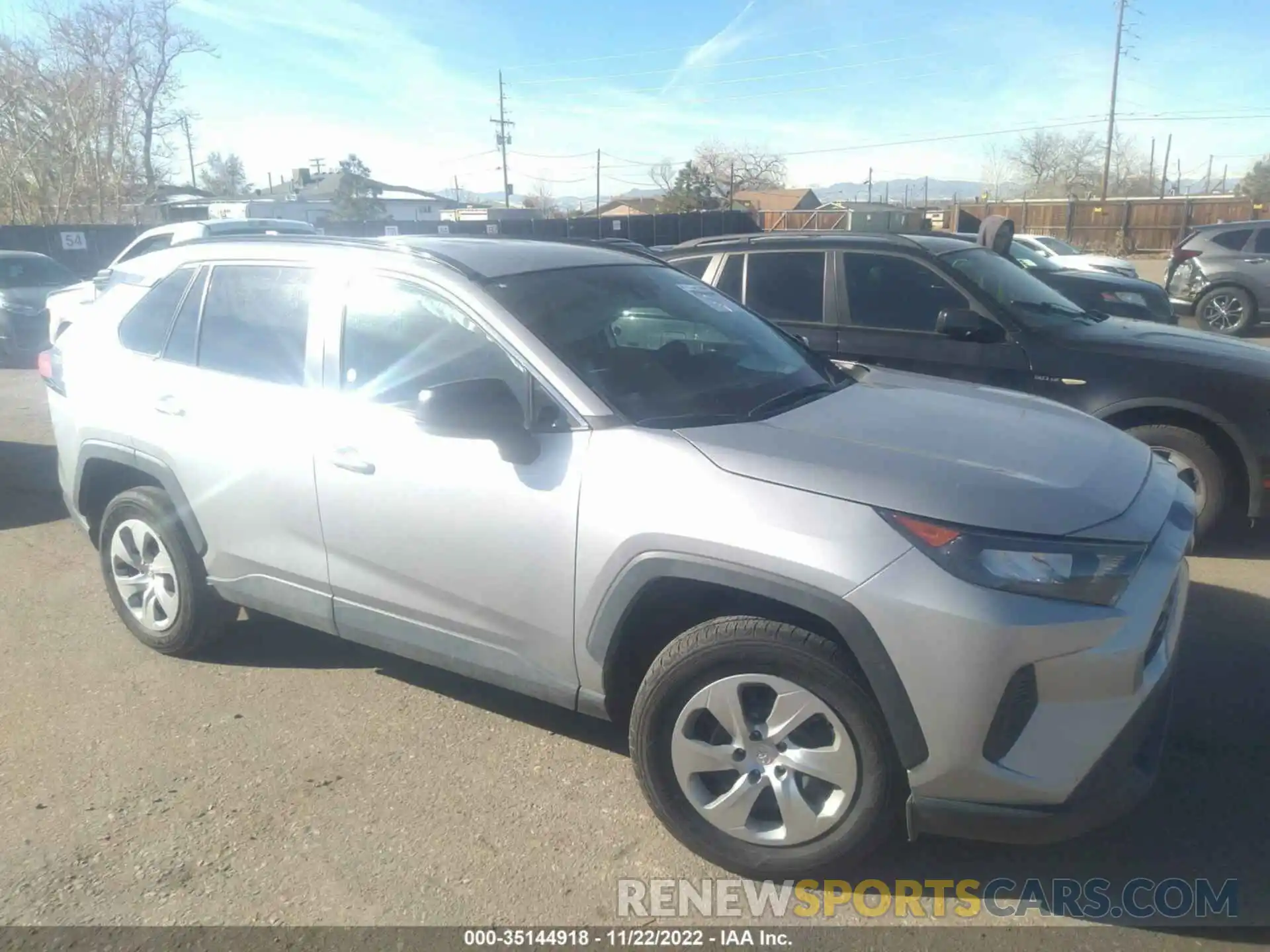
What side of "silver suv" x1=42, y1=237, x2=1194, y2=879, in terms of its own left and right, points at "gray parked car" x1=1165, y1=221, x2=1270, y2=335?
left

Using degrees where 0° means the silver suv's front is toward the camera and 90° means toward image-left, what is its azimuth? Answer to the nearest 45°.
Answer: approximately 315°

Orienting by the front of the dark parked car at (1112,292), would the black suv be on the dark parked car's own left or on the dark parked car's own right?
on the dark parked car's own right

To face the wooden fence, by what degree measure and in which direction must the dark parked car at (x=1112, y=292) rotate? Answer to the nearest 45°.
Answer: approximately 135° to its left

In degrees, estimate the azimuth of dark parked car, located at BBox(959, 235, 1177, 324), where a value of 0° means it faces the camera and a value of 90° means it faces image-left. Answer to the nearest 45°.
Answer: approximately 315°

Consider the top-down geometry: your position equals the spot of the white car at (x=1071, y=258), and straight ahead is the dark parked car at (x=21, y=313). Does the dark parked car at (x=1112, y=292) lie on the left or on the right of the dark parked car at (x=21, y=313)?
left

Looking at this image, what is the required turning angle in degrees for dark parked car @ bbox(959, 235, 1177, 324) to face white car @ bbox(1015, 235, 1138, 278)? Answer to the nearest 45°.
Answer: approximately 135° to its left

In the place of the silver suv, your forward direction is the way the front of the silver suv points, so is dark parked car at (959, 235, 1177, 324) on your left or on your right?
on your left

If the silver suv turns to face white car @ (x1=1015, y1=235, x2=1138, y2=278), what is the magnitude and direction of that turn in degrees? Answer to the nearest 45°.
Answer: approximately 90° to its left

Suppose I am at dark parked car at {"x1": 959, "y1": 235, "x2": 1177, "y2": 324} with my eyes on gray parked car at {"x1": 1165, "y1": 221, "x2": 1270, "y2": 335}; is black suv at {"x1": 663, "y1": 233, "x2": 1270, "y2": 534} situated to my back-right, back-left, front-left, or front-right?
back-right
